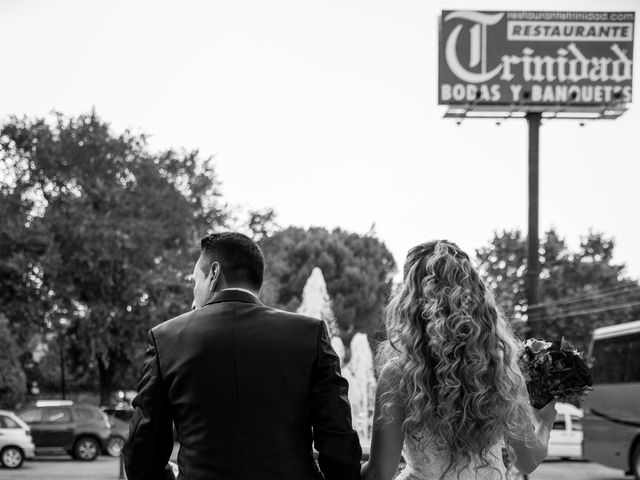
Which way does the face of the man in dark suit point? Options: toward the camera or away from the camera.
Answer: away from the camera

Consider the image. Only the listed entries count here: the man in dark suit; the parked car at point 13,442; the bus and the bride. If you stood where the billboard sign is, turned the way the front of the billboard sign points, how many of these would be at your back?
0

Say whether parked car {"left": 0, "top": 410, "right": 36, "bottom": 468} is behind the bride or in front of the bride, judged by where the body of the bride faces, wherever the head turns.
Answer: in front

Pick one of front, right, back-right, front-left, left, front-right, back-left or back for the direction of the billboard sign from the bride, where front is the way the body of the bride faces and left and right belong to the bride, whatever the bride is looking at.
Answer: front

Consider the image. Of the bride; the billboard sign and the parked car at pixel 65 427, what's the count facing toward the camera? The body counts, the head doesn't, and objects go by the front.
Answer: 1

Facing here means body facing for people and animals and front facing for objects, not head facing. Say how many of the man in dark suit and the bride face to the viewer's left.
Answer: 0

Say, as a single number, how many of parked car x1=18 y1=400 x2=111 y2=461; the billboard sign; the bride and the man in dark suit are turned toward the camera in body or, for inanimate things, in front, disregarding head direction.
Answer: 1

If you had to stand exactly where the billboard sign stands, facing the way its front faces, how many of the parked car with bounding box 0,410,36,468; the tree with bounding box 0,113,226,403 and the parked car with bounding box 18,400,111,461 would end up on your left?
0

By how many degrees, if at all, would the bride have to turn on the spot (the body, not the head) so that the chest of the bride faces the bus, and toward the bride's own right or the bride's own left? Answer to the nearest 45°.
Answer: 0° — they already face it

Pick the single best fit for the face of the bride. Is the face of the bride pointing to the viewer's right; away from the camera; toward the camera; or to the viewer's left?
away from the camera

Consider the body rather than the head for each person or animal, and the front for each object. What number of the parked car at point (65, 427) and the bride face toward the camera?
0

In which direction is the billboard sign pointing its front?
toward the camera

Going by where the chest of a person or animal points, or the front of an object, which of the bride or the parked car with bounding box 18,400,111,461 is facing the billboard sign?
the bride

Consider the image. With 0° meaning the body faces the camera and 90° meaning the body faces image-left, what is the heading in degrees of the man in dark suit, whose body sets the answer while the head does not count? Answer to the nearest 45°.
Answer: approximately 180°

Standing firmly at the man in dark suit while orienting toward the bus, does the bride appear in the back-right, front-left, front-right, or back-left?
front-right

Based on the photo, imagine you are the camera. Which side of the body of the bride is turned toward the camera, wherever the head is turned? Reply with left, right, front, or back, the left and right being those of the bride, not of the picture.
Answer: back

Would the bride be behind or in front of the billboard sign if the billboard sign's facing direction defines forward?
in front

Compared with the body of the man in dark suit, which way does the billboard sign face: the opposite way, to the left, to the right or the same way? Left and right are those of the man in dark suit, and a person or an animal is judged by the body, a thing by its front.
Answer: the opposite way

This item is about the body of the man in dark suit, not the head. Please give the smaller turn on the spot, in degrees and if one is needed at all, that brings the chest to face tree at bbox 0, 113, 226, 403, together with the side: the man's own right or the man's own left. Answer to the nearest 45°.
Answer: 0° — they already face it

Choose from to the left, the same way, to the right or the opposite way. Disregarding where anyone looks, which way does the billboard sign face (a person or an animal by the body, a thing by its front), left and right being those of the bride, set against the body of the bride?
the opposite way

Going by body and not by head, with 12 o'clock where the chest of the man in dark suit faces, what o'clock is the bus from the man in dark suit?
The bus is roughly at 1 o'clock from the man in dark suit.

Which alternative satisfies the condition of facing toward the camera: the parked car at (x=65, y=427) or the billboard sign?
the billboard sign
